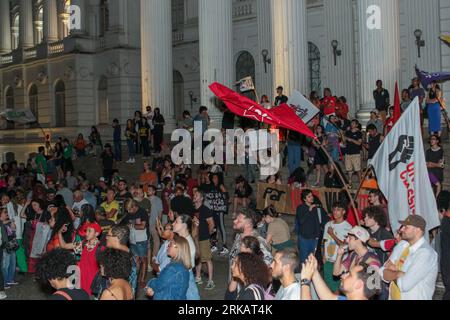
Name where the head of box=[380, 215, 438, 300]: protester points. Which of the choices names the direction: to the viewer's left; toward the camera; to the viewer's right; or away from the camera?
to the viewer's left

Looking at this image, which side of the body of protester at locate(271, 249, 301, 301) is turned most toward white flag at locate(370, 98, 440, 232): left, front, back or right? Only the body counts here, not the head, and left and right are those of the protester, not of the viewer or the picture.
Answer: right

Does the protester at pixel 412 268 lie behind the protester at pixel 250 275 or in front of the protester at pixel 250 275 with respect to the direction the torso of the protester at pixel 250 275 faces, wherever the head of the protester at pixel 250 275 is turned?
behind

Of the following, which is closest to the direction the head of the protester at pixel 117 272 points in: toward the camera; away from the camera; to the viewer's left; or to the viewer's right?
away from the camera
